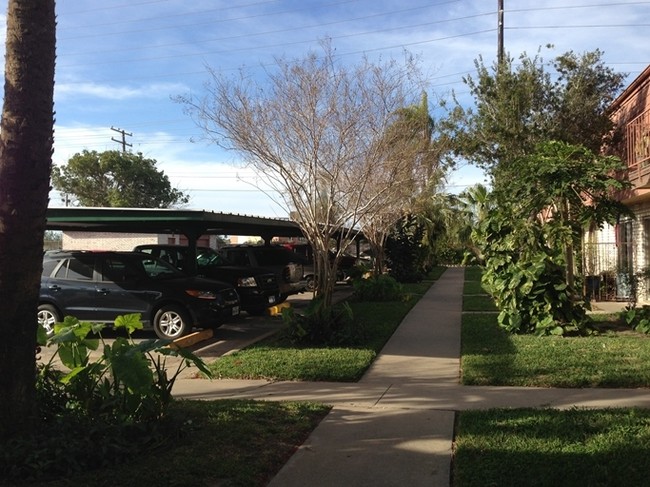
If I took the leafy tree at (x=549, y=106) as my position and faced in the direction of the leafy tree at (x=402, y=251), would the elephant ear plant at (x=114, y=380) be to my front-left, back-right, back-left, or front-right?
back-left

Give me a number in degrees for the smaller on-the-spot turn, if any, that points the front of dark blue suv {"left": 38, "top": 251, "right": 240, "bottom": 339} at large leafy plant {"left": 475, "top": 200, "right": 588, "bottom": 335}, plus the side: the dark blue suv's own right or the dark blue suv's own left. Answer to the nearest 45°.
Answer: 0° — it already faces it

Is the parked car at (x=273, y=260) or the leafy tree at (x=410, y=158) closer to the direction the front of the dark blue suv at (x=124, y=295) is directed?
the leafy tree

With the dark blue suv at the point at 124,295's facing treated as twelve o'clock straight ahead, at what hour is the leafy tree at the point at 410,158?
The leafy tree is roughly at 10 o'clock from the dark blue suv.

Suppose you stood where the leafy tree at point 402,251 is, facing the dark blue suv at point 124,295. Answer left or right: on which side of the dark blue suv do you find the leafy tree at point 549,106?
left

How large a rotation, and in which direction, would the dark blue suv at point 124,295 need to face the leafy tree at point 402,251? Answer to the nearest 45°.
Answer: approximately 90° to its left

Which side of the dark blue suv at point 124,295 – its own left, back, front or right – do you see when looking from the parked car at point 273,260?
left

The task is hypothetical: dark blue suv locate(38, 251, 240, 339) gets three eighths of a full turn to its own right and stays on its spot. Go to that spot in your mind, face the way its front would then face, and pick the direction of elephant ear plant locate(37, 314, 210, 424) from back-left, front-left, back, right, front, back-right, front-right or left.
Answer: left

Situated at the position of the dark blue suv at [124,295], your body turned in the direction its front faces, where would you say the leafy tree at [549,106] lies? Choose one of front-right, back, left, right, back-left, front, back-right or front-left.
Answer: front-left

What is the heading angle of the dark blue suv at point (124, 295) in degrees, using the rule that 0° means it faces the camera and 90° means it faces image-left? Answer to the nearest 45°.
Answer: approximately 315°
